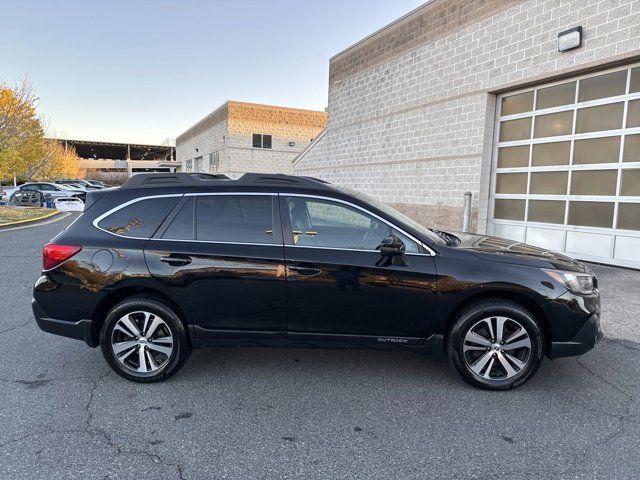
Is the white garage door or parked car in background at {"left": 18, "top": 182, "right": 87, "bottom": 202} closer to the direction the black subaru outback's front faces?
the white garage door

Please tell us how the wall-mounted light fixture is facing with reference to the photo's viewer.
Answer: facing the viewer and to the left of the viewer

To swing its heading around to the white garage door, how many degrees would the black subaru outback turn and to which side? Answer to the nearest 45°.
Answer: approximately 45° to its left

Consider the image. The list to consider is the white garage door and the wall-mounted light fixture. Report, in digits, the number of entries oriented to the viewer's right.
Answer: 0

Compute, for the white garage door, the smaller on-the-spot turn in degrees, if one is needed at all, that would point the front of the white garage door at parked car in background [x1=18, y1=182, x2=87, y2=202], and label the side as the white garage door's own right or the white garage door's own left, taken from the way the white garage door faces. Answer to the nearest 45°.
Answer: approximately 45° to the white garage door's own right

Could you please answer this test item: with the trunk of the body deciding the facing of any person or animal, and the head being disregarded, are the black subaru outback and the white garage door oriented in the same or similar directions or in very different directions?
very different directions

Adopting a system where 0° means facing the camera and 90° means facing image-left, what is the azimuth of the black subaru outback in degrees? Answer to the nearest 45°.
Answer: approximately 270°

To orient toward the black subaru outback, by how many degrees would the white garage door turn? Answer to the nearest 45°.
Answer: approximately 45° to its left

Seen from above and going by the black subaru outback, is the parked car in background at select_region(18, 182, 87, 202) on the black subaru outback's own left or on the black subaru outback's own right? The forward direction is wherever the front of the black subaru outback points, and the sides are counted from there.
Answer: on the black subaru outback's own left

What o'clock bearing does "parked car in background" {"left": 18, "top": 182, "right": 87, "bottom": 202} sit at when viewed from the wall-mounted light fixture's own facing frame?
The parked car in background is roughly at 2 o'clock from the wall-mounted light fixture.

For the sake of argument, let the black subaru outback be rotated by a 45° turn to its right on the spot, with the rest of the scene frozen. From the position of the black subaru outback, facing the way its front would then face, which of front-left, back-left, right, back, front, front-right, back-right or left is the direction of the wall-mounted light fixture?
left

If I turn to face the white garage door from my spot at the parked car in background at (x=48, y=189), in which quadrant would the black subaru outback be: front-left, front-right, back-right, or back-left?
front-right

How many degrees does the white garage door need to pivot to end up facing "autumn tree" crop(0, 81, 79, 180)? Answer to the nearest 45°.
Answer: approximately 45° to its right
